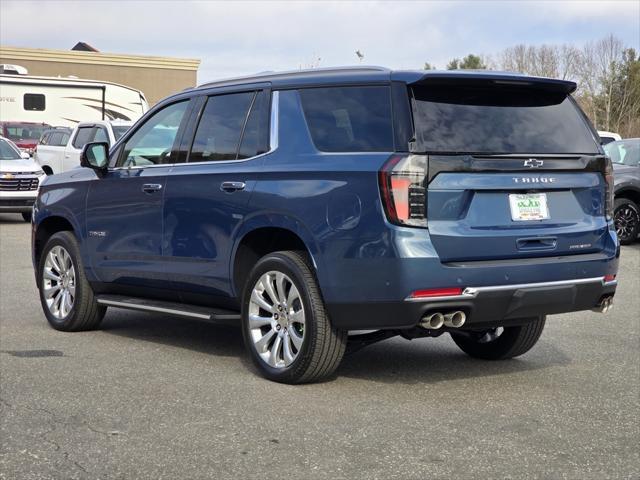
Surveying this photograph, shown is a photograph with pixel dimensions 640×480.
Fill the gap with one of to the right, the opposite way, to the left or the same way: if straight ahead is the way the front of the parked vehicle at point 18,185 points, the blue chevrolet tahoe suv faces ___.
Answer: the opposite way

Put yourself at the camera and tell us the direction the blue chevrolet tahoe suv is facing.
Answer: facing away from the viewer and to the left of the viewer

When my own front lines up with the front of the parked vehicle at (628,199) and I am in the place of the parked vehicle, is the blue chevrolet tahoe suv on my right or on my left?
on my right

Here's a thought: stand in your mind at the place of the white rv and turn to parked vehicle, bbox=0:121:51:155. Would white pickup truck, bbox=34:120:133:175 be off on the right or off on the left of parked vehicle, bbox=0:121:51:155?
left

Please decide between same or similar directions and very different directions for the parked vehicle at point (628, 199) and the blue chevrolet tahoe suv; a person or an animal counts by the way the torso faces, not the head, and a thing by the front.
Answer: very different directions

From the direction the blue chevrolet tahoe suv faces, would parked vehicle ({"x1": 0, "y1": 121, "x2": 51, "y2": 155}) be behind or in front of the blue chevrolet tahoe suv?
in front

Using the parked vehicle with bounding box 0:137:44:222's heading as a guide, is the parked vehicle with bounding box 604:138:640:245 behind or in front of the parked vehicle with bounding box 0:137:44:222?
in front

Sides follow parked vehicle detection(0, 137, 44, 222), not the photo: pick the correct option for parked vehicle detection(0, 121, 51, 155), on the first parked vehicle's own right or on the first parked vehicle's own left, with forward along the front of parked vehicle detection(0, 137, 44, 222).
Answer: on the first parked vehicle's own left
